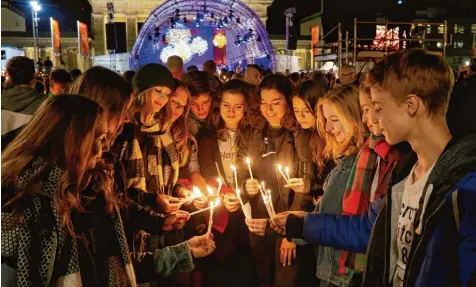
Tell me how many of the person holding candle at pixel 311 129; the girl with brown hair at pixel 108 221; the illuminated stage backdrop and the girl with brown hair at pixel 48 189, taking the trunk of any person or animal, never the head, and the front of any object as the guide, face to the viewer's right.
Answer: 2

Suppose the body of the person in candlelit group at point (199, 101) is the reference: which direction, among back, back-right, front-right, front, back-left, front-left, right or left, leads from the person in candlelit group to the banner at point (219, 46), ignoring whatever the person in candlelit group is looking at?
back

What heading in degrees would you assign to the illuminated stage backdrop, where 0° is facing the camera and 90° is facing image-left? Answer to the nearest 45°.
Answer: approximately 0°

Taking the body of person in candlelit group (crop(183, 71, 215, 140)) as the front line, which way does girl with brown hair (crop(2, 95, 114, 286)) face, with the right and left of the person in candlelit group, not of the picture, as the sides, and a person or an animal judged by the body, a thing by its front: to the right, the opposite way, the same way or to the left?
to the left

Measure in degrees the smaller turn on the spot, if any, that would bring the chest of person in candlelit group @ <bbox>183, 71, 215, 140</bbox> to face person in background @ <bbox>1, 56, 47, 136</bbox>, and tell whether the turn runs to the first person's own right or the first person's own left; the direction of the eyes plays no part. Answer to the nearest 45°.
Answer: approximately 90° to the first person's own right

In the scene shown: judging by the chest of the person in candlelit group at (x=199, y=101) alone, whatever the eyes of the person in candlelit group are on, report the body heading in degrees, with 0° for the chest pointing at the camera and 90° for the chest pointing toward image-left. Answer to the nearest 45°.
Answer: approximately 0°

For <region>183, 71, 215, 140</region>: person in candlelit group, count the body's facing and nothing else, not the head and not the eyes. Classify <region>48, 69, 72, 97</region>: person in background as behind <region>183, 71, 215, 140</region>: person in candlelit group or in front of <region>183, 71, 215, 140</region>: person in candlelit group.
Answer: behind

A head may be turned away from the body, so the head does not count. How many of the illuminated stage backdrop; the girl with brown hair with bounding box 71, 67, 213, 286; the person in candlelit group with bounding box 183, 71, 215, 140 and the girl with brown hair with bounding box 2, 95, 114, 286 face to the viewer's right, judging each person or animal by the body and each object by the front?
2

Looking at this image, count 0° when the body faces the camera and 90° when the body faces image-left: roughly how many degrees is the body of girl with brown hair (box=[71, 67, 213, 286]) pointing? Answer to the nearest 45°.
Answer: approximately 270°

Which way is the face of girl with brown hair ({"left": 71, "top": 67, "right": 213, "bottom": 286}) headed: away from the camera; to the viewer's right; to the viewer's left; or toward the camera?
to the viewer's right

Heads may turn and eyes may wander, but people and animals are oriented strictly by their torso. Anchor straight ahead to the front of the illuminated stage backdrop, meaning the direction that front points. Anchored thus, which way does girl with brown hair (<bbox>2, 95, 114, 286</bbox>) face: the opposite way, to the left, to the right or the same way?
to the left

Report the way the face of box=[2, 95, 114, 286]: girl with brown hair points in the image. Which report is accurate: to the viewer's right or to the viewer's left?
to the viewer's right
